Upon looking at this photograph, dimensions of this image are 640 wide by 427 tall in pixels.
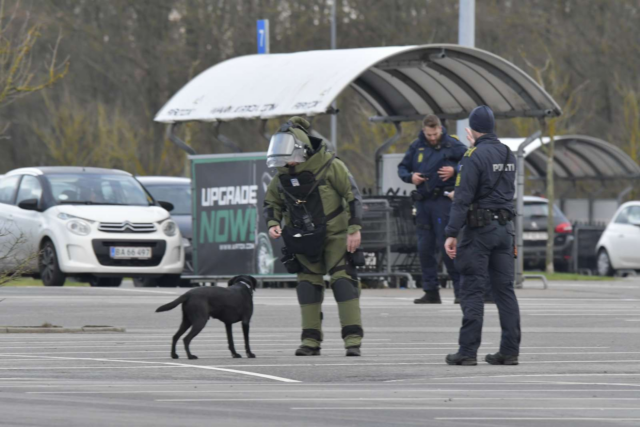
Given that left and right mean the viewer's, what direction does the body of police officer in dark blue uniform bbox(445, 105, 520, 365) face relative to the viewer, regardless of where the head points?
facing away from the viewer and to the left of the viewer

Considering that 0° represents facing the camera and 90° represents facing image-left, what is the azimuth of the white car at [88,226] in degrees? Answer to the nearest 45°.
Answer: approximately 315°

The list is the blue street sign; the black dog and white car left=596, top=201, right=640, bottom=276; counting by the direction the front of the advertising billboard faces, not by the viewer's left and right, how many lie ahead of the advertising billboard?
1

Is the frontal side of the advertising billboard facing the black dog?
yes

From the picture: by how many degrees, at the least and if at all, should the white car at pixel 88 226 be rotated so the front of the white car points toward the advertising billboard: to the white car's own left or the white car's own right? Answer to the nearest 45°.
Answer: approximately 45° to the white car's own left

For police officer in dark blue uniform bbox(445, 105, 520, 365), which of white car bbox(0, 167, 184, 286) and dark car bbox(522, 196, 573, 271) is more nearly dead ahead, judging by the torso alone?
the white car

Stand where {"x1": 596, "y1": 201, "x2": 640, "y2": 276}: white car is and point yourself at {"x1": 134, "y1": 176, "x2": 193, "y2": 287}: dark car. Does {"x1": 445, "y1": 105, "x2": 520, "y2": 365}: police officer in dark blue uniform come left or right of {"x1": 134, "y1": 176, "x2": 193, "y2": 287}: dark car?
left

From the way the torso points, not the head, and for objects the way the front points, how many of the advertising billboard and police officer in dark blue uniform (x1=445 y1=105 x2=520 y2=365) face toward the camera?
1

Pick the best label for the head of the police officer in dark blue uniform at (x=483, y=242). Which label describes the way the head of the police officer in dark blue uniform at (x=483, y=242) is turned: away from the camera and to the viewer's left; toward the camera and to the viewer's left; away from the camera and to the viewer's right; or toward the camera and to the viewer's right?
away from the camera and to the viewer's left

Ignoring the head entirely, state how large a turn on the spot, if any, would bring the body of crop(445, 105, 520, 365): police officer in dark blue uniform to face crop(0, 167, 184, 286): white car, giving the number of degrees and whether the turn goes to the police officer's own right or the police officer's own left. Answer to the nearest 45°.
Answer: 0° — they already face it

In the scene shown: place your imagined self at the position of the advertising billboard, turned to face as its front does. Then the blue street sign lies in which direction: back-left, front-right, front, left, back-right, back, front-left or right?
back

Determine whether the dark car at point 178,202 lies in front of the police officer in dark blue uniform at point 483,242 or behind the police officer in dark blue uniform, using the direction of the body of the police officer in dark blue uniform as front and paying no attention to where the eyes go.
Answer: in front
